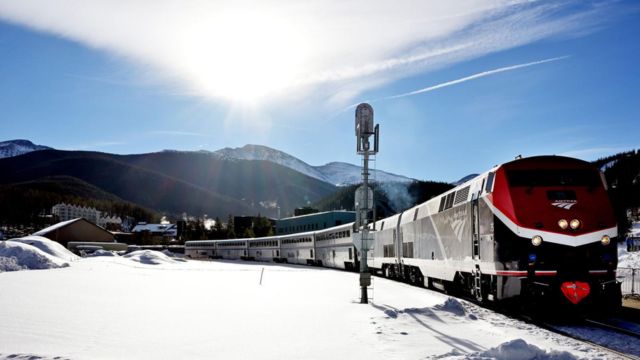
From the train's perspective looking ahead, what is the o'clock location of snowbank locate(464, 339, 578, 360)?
The snowbank is roughly at 2 o'clock from the train.

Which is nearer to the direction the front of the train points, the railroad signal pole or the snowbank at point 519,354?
the snowbank

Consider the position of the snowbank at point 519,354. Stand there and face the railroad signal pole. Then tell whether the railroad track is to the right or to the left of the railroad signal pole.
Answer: right

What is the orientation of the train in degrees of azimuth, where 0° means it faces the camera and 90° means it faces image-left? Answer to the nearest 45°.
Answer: approximately 315°
